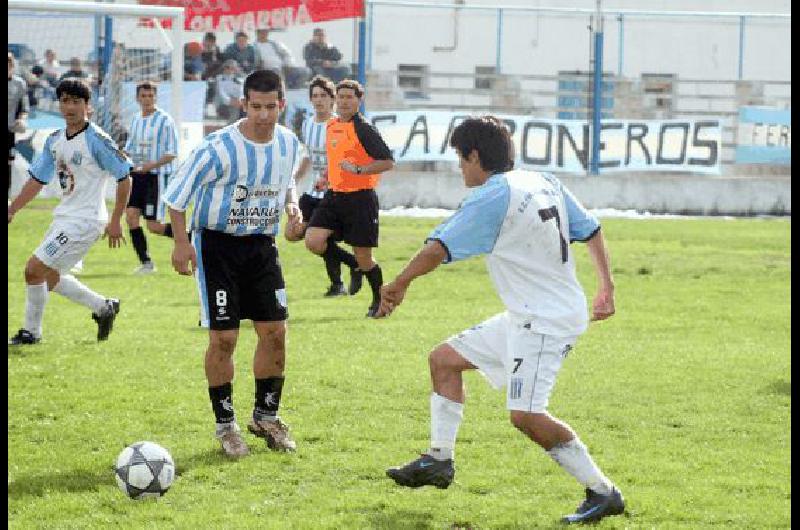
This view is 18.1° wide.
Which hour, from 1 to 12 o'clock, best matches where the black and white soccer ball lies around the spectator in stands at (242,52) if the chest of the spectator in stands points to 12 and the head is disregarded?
The black and white soccer ball is roughly at 12 o'clock from the spectator in stands.

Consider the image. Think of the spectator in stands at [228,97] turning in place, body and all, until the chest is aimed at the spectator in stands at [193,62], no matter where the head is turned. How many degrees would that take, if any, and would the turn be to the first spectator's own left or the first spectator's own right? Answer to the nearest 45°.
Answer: approximately 135° to the first spectator's own right

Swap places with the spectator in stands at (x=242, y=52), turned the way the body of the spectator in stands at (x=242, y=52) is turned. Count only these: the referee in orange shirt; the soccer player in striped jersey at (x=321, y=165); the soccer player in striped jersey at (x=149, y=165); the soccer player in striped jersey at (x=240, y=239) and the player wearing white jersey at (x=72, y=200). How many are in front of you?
5

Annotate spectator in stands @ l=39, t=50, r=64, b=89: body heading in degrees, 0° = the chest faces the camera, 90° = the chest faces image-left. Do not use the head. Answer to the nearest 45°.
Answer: approximately 0°

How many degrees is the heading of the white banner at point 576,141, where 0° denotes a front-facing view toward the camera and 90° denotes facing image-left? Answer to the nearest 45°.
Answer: approximately 0°

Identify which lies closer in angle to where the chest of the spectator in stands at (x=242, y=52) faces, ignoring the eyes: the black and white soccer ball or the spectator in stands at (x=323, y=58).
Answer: the black and white soccer ball
